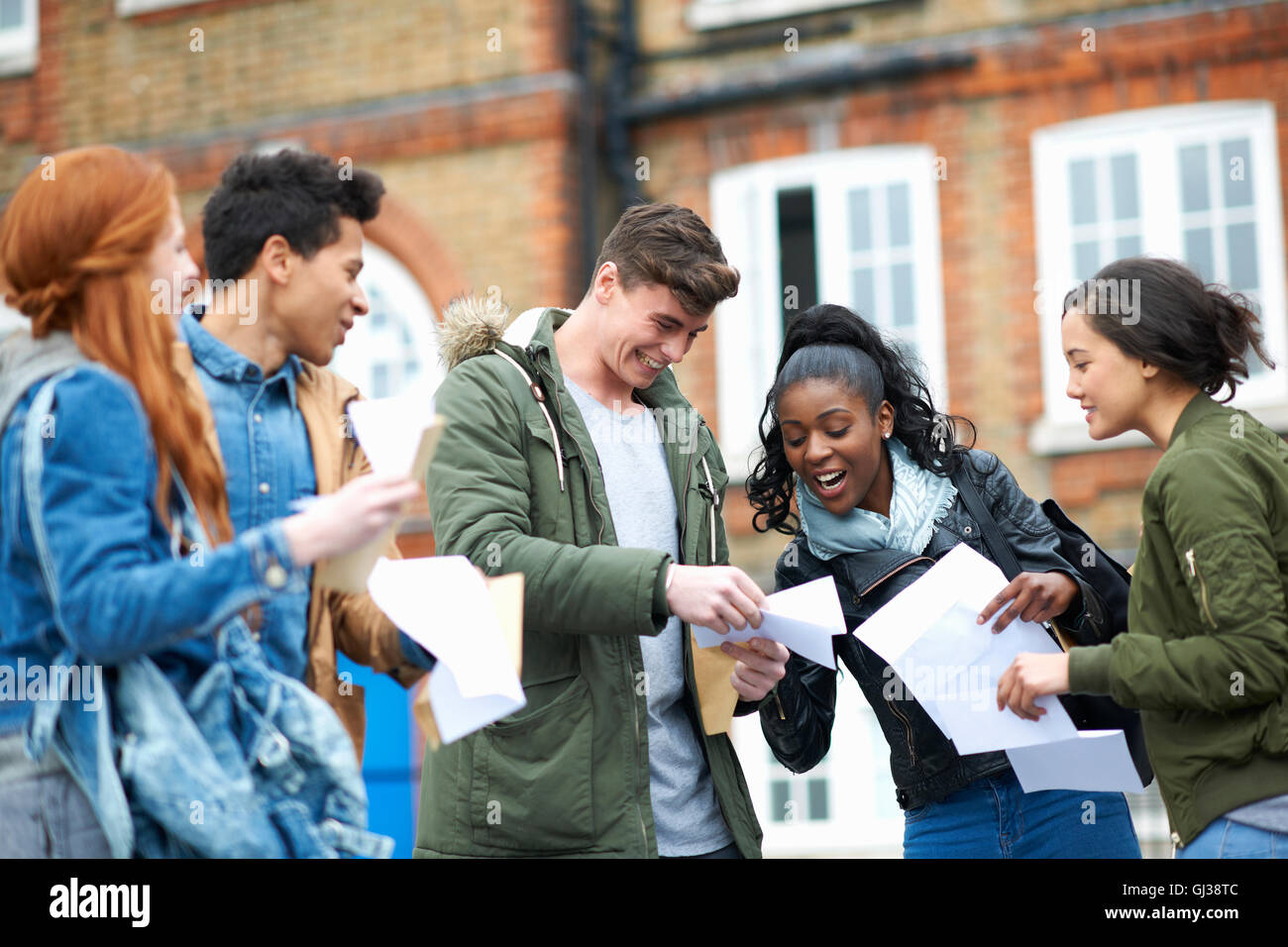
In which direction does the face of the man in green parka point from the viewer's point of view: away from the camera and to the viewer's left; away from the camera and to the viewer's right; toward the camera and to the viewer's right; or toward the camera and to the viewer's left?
toward the camera and to the viewer's right

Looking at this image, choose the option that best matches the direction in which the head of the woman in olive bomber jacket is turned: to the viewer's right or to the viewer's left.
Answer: to the viewer's left

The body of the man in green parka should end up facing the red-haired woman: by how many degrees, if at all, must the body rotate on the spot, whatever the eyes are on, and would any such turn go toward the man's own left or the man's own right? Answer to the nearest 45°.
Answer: approximately 90° to the man's own right

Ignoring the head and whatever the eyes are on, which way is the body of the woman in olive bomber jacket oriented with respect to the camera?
to the viewer's left

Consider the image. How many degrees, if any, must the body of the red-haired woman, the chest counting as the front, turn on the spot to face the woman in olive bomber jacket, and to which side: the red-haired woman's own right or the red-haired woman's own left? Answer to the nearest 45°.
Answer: approximately 45° to the red-haired woman's own right

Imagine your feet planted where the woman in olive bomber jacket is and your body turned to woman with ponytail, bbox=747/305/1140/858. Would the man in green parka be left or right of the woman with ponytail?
left

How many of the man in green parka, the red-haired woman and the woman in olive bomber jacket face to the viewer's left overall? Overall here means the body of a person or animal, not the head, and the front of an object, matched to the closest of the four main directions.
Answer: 1

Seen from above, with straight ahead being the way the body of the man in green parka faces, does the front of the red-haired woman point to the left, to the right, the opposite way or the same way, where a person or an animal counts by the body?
to the left

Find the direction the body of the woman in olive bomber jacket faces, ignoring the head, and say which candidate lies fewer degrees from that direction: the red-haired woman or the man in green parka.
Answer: the man in green parka

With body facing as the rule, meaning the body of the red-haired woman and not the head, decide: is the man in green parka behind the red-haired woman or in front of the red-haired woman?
in front

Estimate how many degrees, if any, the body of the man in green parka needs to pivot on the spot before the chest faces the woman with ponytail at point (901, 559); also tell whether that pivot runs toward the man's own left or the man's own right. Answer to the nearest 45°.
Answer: approximately 90° to the man's own left

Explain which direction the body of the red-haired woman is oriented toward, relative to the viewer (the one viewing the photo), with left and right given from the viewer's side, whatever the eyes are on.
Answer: facing away from the viewer and to the right of the viewer
